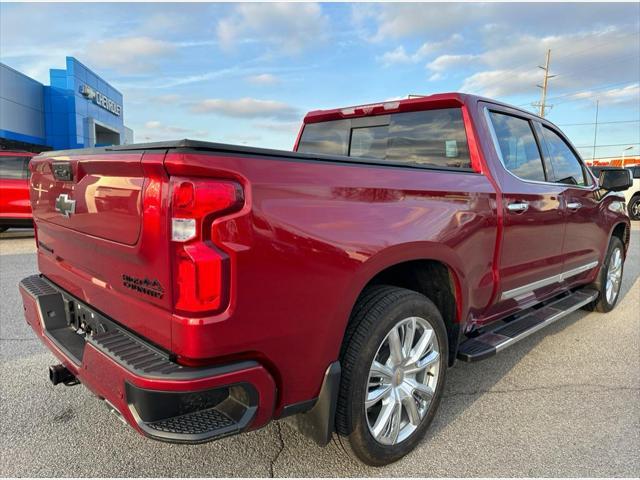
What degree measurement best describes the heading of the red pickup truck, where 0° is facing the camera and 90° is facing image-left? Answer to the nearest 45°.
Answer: approximately 225°

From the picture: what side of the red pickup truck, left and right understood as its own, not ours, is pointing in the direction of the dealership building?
left

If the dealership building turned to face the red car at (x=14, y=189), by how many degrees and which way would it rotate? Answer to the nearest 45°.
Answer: approximately 45° to its right

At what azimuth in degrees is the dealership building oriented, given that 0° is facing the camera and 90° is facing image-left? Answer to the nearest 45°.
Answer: approximately 315°

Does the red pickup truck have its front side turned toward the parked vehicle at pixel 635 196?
yes

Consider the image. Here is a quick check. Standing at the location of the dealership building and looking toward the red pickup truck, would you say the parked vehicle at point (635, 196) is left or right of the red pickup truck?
left

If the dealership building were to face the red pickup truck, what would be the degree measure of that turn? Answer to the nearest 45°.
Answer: approximately 45° to its right
